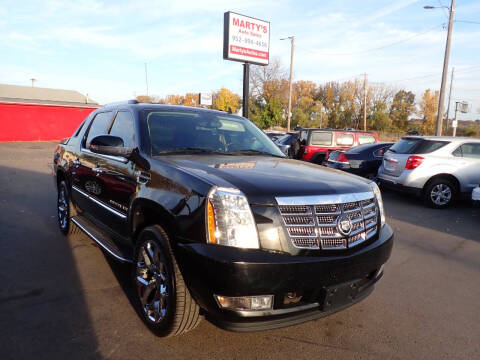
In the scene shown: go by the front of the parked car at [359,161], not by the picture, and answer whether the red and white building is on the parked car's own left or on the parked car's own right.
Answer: on the parked car's own left

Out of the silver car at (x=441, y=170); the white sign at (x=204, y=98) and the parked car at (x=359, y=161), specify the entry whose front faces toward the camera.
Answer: the white sign

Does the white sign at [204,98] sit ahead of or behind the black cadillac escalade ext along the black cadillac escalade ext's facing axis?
behind

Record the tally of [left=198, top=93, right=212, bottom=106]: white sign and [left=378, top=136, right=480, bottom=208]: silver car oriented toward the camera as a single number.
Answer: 1

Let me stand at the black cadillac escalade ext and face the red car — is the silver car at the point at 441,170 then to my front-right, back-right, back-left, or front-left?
front-right

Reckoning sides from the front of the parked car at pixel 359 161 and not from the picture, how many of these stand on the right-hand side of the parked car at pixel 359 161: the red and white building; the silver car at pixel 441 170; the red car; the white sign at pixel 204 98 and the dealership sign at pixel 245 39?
1

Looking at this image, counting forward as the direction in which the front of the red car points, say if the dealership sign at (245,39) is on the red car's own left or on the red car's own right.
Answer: on the red car's own left

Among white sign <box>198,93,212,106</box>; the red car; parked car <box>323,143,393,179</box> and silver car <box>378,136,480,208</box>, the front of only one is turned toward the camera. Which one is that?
the white sign

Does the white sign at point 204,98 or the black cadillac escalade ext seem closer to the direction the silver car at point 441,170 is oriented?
the white sign

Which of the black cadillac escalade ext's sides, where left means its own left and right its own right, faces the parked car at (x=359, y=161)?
left

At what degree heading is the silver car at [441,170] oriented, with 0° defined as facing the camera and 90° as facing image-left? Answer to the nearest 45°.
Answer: approximately 225°

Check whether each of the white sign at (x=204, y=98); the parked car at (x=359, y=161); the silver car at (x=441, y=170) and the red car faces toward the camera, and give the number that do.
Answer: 1

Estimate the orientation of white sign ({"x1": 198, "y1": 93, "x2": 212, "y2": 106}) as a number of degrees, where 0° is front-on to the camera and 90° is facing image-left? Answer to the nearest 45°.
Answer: approximately 0°

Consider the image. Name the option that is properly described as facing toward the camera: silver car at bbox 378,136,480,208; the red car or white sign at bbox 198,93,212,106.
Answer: the white sign
